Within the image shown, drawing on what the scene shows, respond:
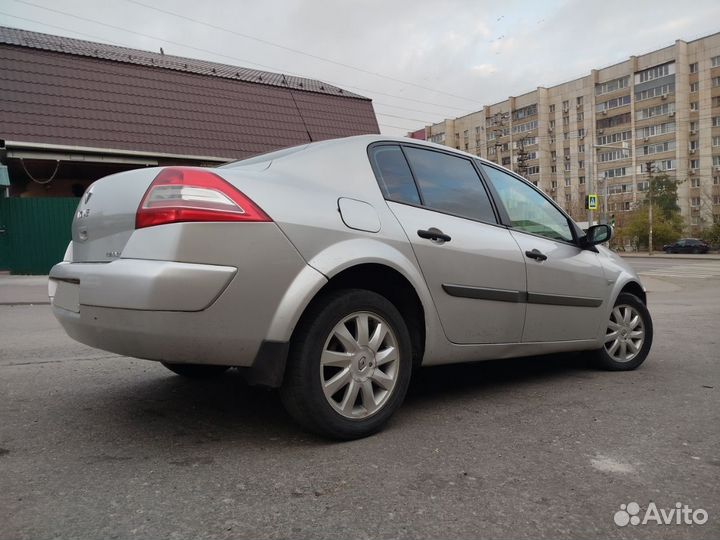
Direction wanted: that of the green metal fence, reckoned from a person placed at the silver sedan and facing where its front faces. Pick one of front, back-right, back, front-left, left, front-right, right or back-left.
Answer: left

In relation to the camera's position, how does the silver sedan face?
facing away from the viewer and to the right of the viewer
